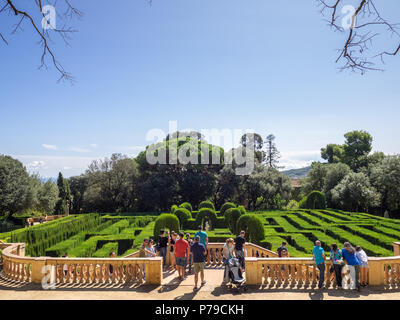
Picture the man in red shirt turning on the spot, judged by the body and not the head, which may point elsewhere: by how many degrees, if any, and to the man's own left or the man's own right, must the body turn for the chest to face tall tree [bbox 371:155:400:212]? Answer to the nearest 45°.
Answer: approximately 45° to the man's own right

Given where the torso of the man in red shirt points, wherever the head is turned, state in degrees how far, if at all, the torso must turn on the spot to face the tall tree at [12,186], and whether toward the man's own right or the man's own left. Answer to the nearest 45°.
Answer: approximately 45° to the man's own left

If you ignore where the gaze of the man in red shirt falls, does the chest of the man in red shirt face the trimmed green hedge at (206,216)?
yes

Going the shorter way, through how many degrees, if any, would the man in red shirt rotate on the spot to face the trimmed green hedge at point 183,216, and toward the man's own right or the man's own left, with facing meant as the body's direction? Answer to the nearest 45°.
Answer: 0° — they already face it

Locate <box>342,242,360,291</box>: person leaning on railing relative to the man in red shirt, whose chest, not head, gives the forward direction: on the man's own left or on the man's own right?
on the man's own right

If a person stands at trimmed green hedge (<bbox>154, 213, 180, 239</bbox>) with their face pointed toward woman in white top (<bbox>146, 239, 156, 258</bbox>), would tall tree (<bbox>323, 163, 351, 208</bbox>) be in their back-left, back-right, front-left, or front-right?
back-left

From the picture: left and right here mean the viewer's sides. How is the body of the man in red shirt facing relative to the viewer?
facing away from the viewer

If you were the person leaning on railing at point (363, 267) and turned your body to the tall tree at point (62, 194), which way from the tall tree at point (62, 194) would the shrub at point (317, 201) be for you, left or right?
right

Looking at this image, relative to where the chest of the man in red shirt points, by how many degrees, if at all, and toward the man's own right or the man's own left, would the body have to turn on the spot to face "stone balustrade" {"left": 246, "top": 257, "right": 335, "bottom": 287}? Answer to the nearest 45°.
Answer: approximately 135° to the man's own right
